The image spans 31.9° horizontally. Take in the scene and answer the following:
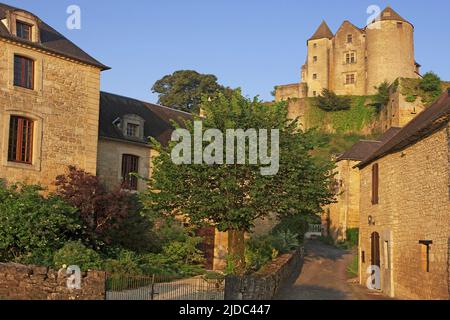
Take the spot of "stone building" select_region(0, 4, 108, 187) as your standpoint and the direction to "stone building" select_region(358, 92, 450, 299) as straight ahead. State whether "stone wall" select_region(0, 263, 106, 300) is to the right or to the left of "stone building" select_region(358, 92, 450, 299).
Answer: right

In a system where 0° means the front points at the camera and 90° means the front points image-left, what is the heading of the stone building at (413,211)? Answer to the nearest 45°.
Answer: approximately 45°

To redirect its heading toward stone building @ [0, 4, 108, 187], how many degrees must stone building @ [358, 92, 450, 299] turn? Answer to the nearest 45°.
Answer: approximately 45° to its right

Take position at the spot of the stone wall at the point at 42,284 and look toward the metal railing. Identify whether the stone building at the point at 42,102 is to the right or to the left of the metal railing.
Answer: left

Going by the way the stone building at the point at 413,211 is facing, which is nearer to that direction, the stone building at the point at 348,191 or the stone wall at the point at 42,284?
the stone wall

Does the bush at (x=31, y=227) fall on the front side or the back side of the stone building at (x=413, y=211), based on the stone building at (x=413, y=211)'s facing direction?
on the front side

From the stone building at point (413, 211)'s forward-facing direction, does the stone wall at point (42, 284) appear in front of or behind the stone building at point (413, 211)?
in front

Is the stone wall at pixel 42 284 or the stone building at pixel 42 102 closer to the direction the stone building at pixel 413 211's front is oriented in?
the stone wall

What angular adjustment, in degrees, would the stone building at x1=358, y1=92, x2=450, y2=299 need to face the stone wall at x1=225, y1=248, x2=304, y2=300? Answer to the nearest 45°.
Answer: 0° — it already faces it
